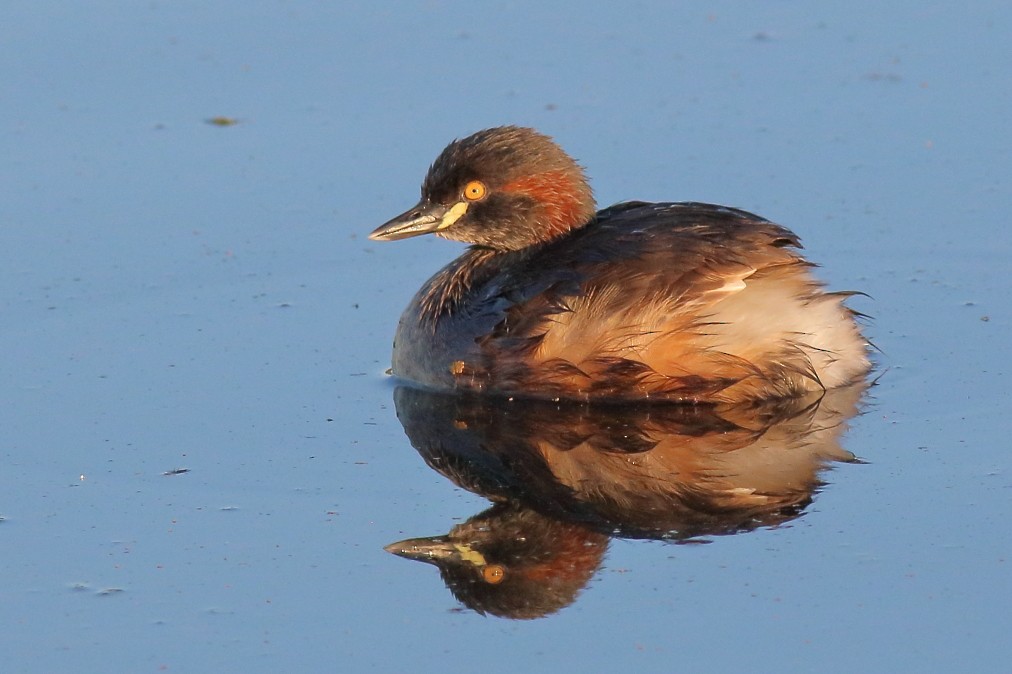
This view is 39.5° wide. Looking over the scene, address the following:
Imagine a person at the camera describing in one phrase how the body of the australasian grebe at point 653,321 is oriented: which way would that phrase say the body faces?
to the viewer's left

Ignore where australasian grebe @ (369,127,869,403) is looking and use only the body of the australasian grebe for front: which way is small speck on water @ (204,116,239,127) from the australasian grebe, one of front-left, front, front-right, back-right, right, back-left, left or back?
front-right
